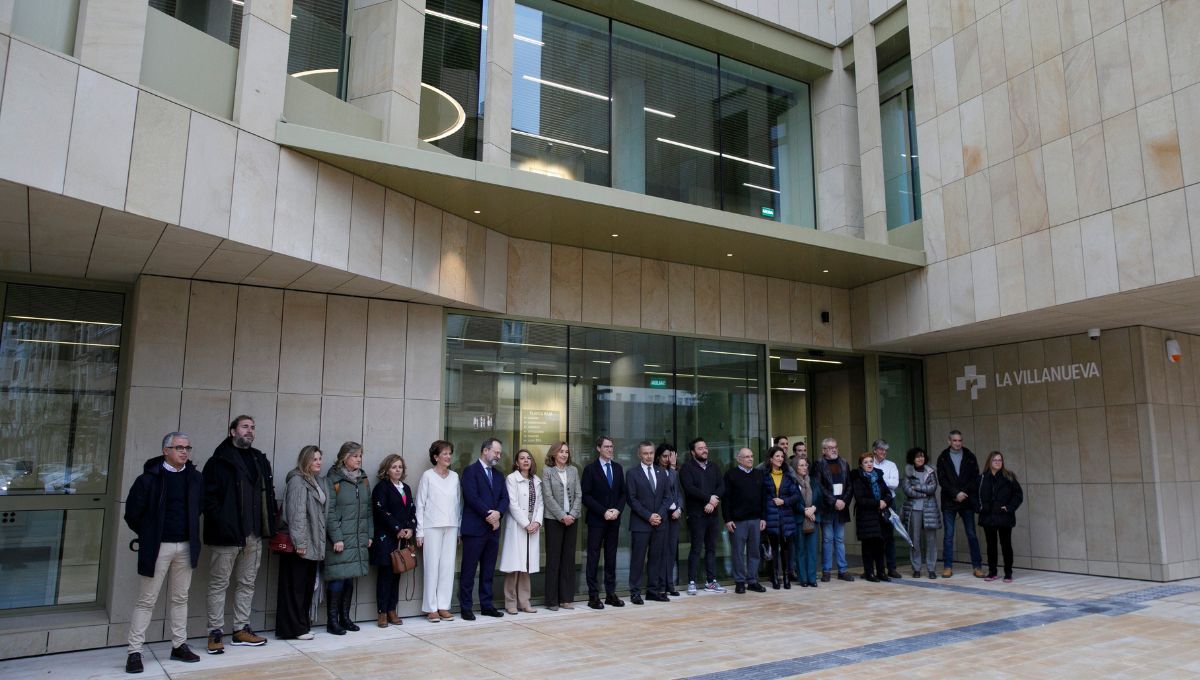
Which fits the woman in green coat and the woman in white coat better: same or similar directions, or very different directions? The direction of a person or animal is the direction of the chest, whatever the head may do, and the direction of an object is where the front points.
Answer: same or similar directions

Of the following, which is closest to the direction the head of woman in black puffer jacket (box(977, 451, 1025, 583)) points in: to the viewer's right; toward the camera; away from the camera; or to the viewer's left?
toward the camera

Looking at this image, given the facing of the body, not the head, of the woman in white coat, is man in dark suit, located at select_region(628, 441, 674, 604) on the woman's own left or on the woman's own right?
on the woman's own left

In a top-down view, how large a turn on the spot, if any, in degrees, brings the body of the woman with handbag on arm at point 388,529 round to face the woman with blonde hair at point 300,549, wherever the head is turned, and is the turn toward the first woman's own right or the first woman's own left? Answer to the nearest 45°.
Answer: approximately 90° to the first woman's own right

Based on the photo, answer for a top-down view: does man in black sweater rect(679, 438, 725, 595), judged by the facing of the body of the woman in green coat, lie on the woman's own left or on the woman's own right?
on the woman's own left

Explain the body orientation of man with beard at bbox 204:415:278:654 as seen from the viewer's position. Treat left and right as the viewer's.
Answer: facing the viewer and to the right of the viewer

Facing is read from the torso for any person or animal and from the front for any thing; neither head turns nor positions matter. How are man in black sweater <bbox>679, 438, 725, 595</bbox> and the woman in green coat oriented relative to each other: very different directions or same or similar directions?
same or similar directions

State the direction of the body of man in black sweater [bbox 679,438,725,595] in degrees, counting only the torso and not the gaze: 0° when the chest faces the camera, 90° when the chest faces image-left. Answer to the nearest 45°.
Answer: approximately 315°

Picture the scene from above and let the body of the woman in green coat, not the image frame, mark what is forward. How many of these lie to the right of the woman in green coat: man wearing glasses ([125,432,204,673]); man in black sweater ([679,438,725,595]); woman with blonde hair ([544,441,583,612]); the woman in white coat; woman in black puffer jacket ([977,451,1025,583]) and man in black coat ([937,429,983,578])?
1

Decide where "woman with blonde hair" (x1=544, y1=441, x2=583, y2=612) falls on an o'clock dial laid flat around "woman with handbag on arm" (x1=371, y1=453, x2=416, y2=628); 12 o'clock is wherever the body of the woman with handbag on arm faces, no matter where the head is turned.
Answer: The woman with blonde hair is roughly at 10 o'clock from the woman with handbag on arm.

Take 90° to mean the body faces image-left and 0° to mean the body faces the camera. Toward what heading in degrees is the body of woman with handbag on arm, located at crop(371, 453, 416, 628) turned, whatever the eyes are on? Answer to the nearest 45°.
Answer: approximately 315°

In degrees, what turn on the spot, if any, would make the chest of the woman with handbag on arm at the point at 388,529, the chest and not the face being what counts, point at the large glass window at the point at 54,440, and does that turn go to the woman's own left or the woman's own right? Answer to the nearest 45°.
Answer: approximately 135° to the woman's own right

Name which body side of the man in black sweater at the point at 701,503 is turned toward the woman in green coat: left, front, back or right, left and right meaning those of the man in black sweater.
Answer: right

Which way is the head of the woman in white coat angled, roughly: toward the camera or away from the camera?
toward the camera
